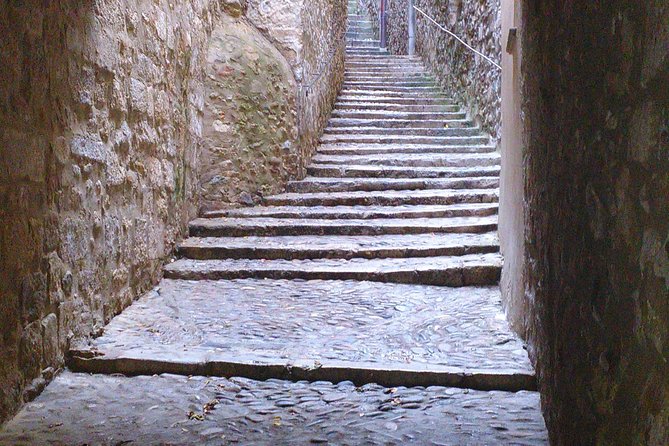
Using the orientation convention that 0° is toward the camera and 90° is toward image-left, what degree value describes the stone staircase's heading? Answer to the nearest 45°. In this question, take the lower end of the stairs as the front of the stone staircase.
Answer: approximately 0°

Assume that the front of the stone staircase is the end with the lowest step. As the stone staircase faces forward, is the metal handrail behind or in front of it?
behind
